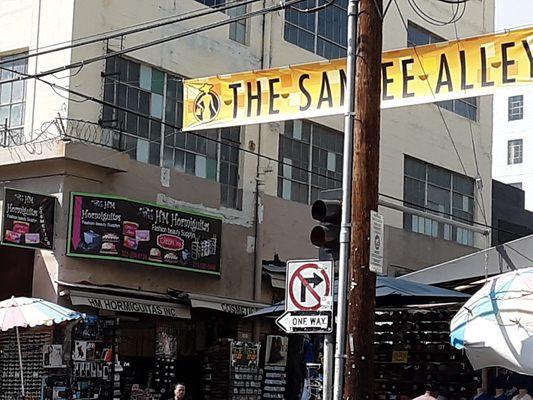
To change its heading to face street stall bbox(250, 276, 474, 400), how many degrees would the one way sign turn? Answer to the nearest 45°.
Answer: approximately 180°

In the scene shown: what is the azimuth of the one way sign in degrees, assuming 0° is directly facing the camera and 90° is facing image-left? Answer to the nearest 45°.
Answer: approximately 0°

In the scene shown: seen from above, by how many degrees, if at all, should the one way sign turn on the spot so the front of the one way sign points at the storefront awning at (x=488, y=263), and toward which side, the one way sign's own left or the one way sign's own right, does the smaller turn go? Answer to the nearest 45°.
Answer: approximately 135° to the one way sign's own left

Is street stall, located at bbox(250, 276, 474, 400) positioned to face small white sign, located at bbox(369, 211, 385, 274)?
yes

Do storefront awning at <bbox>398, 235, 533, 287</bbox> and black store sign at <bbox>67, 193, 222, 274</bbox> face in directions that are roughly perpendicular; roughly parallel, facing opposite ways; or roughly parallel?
roughly perpendicular

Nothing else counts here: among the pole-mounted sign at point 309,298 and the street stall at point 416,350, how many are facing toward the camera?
2

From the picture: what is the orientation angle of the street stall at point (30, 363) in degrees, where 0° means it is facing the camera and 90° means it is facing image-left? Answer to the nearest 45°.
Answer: approximately 0°
